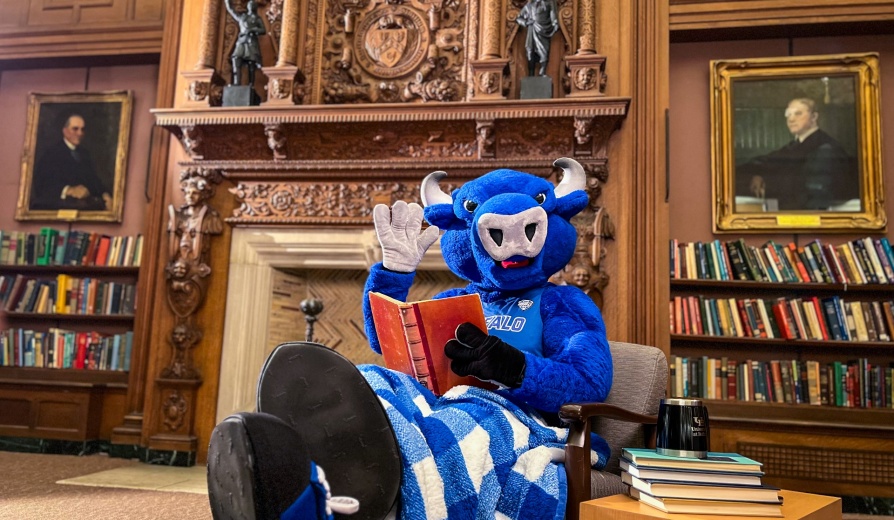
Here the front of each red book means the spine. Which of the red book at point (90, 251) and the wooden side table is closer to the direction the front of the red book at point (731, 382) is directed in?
the wooden side table

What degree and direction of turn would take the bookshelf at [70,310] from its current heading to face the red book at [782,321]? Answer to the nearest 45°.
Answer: approximately 45° to its left

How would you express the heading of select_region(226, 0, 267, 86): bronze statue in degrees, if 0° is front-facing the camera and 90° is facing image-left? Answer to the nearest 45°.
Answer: approximately 0°

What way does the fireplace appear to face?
toward the camera

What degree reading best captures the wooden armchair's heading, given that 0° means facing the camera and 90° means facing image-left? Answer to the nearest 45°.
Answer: approximately 45°

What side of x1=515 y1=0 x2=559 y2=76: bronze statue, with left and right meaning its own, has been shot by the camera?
front

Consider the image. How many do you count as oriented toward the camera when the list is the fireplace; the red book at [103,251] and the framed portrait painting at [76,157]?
3

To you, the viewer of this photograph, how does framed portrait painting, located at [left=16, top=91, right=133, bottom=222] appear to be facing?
facing the viewer
